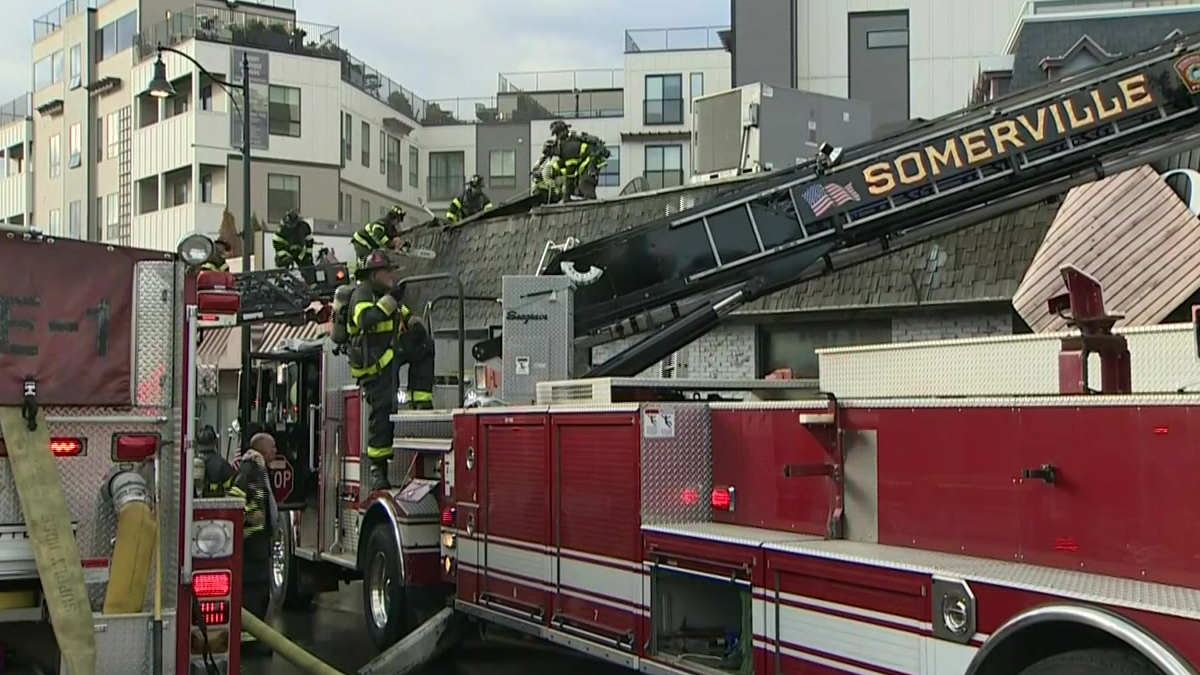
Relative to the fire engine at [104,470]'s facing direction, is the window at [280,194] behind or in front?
in front

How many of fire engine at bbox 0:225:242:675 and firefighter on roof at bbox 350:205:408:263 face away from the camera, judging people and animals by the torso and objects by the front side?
1

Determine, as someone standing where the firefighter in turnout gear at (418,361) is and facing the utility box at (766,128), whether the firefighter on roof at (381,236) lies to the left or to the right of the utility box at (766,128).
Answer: left

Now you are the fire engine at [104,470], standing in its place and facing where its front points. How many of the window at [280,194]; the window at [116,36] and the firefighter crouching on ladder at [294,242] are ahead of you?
3

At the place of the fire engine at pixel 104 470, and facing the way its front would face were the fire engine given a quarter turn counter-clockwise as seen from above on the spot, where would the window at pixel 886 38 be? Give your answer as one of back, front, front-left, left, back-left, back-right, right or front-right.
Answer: back-right

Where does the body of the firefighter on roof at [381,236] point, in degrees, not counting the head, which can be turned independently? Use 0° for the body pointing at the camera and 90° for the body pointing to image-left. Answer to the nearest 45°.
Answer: approximately 270°

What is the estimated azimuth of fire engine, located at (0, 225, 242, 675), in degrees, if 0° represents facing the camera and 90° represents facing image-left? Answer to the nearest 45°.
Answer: approximately 180°

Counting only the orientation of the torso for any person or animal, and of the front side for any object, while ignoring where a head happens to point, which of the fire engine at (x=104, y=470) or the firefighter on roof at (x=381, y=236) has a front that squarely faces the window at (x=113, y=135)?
the fire engine

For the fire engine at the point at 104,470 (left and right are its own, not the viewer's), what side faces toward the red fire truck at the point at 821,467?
right

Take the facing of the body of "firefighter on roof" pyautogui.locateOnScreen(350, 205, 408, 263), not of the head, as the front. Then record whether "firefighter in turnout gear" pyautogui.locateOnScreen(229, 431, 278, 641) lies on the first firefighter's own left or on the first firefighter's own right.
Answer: on the first firefighter's own right

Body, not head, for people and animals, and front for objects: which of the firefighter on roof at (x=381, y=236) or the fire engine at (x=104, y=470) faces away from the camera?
the fire engine
